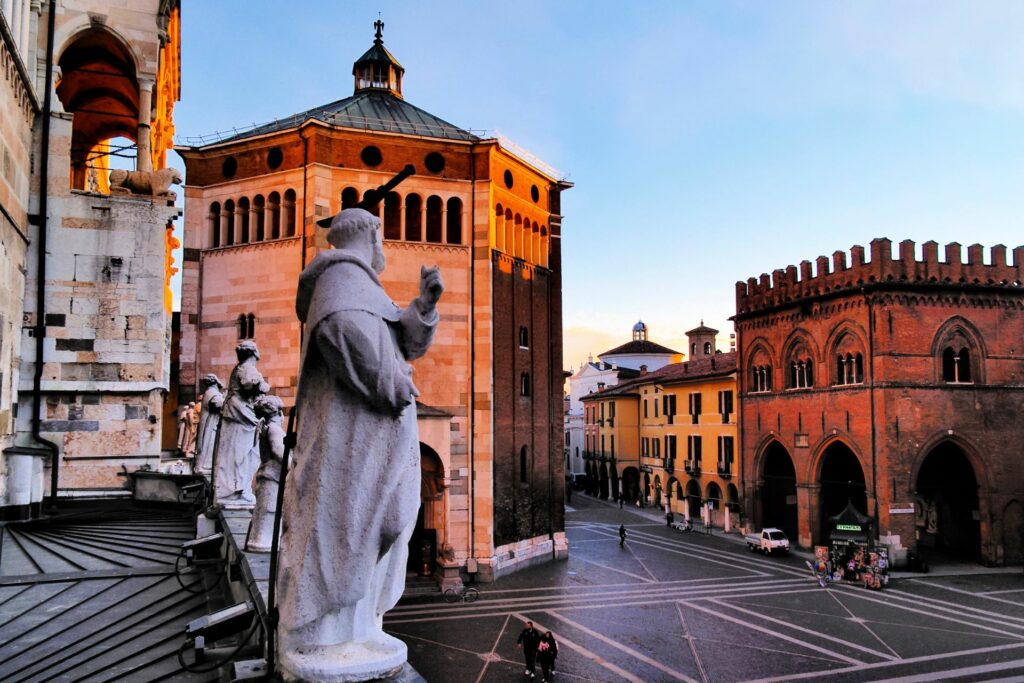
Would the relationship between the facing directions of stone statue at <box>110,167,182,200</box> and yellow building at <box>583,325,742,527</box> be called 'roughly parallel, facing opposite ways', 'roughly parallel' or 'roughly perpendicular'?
roughly parallel, facing opposite ways

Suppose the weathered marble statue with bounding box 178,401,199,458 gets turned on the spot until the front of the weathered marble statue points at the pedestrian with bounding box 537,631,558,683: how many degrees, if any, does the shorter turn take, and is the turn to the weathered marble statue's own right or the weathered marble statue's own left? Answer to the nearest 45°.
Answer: approximately 45° to the weathered marble statue's own right

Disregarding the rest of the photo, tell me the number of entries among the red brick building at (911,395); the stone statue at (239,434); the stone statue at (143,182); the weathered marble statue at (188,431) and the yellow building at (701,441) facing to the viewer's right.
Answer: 3

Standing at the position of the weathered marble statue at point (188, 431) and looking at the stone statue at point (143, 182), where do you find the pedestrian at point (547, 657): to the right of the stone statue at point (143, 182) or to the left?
left

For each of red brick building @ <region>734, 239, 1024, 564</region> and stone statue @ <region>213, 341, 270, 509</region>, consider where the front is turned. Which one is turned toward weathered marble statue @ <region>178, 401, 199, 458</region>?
the red brick building

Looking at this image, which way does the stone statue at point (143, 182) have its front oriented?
to the viewer's right

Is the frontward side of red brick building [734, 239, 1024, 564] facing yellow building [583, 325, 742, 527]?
no

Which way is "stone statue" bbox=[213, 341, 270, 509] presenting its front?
to the viewer's right

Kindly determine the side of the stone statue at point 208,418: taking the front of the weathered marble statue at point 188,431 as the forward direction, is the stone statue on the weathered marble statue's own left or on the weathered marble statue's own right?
on the weathered marble statue's own right

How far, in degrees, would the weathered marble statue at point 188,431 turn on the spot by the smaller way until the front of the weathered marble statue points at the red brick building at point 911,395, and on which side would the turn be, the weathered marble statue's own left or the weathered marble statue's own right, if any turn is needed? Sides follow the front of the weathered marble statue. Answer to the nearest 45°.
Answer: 0° — it already faces it

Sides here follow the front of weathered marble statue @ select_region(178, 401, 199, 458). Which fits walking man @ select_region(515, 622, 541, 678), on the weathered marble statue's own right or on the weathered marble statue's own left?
on the weathered marble statue's own right

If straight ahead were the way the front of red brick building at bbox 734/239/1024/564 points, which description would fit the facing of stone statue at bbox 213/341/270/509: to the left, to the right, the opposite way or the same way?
the opposite way

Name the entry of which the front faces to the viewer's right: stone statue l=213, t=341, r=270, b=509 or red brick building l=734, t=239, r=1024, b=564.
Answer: the stone statue

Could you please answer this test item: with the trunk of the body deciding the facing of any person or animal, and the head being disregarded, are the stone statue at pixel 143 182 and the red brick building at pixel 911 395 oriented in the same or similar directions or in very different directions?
very different directions

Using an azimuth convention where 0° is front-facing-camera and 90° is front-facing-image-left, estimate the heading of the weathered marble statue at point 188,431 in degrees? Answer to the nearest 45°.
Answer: approximately 270°

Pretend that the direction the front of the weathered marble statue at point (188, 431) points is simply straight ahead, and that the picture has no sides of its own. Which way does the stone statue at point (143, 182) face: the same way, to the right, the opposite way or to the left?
the same way

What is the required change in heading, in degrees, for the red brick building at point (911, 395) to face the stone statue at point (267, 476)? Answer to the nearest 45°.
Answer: approximately 45° to its left
